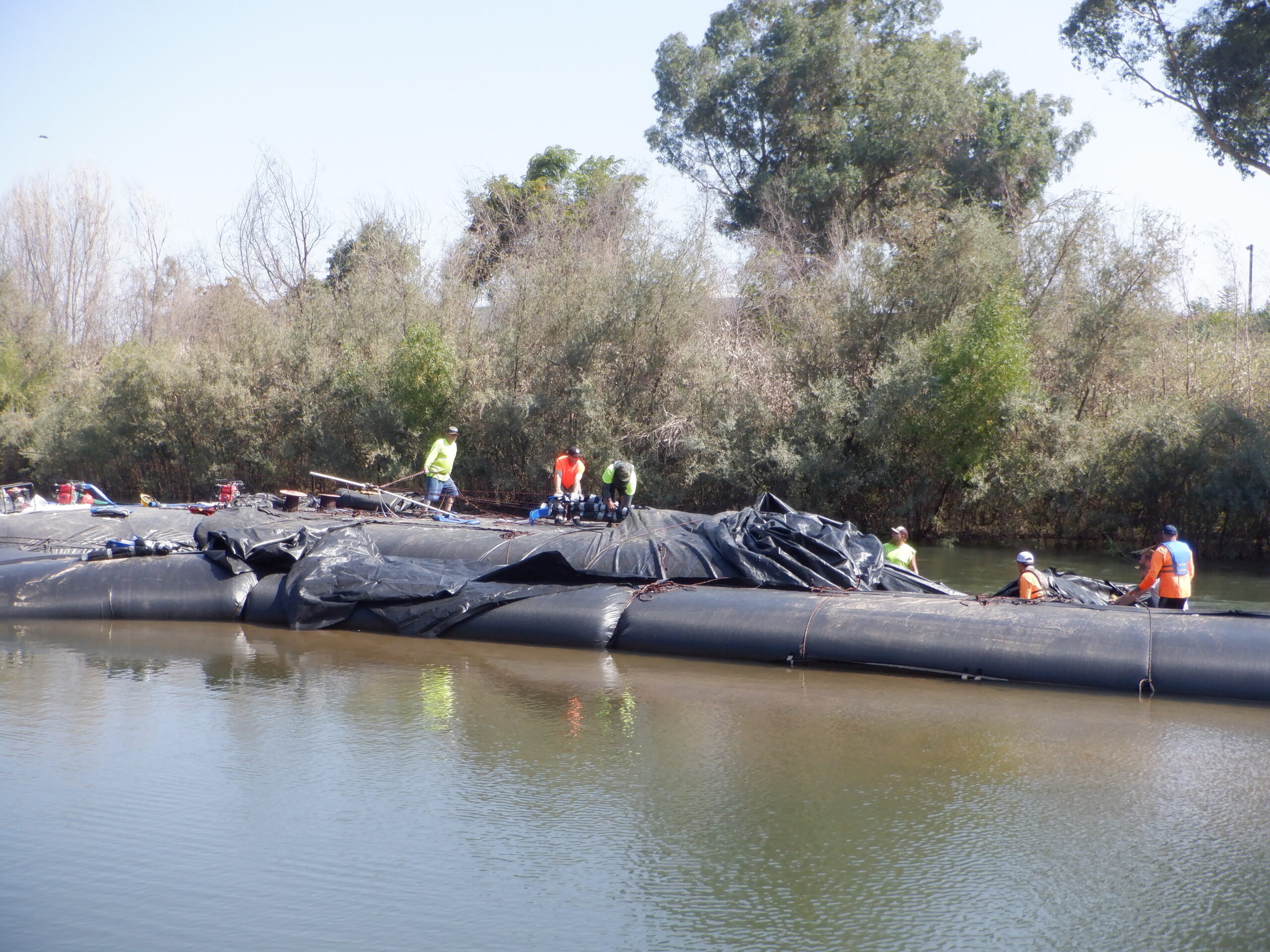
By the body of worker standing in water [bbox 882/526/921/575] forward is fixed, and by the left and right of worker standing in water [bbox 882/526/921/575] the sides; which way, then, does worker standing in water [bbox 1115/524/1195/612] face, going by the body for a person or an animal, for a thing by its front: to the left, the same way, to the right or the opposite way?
to the right

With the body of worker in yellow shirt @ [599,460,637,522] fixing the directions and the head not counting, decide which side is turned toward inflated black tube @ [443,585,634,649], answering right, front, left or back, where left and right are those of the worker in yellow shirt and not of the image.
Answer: front

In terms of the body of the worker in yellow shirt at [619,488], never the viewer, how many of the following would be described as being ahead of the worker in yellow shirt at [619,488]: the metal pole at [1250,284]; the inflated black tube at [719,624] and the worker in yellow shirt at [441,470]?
1

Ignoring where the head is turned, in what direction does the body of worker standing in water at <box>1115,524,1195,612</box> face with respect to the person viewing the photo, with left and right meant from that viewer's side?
facing away from the viewer and to the left of the viewer

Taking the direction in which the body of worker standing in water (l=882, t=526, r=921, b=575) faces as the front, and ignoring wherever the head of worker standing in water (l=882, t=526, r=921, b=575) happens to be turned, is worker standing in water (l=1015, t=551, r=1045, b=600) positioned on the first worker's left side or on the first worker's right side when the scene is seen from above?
on the first worker's left side

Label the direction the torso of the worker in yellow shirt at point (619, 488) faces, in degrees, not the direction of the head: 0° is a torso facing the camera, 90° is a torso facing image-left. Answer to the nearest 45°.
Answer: approximately 0°

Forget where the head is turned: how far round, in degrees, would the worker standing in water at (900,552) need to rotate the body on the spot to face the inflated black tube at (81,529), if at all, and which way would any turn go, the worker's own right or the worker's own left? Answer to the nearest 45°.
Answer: approximately 45° to the worker's own right

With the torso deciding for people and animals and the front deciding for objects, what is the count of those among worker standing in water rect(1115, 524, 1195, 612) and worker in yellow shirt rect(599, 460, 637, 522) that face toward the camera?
1

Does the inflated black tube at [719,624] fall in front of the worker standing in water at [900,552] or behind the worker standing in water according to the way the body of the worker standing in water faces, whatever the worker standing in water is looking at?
in front
